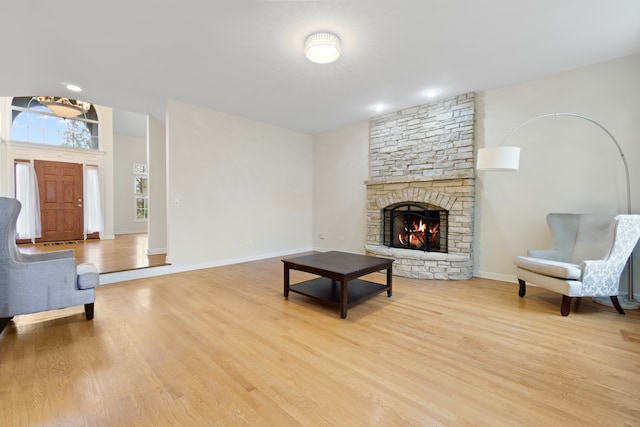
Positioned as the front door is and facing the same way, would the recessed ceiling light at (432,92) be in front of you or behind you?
in front

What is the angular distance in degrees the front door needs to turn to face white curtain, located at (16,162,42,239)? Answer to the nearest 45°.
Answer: approximately 90° to its right

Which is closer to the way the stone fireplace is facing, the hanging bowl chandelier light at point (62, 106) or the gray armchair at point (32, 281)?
the gray armchair

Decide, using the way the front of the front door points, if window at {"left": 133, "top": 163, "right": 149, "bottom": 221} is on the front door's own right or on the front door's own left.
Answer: on the front door's own left

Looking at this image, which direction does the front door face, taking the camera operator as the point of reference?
facing the viewer

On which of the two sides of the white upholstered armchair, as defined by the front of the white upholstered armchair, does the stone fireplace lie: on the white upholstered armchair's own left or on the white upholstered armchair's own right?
on the white upholstered armchair's own right

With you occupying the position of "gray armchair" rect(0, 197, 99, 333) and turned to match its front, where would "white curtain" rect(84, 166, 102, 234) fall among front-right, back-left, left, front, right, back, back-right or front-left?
left

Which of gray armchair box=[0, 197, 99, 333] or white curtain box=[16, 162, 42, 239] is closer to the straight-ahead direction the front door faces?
the gray armchair

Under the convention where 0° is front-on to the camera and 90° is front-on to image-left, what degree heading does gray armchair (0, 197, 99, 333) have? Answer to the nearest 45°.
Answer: approximately 270°

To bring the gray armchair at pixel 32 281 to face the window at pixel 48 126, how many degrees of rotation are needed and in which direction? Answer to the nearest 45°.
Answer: approximately 90° to its left

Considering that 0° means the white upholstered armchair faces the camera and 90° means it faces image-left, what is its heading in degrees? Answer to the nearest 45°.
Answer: approximately 45°

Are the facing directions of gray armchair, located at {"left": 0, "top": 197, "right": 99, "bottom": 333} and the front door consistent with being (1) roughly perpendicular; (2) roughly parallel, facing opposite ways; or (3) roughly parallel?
roughly perpendicular

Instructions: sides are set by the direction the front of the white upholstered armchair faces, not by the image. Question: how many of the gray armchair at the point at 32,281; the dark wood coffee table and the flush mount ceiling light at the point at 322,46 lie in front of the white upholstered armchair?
3

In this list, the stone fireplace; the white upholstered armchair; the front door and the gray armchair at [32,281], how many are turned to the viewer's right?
1

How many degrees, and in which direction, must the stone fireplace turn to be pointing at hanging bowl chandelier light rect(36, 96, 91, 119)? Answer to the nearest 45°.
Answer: approximately 45° to its right
